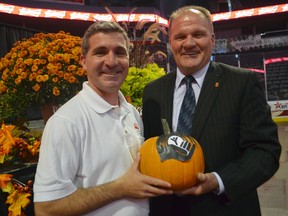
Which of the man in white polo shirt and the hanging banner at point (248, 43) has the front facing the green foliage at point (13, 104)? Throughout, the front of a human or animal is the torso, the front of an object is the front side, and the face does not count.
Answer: the hanging banner

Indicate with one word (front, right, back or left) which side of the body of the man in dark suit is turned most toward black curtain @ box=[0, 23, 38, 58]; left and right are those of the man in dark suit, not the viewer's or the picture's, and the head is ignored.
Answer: right

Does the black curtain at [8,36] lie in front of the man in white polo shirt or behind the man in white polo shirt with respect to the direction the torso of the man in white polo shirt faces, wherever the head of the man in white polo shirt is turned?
behind

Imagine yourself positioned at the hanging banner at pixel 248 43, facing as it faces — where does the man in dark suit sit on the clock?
The man in dark suit is roughly at 12 o'clock from the hanging banner.

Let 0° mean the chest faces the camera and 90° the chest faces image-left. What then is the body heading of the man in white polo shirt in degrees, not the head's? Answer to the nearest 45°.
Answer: approximately 315°

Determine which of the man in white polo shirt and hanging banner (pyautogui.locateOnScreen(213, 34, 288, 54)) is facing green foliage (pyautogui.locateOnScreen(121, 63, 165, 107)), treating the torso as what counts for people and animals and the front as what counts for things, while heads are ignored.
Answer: the hanging banner

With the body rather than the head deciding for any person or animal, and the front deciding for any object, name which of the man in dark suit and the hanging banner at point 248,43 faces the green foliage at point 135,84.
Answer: the hanging banner

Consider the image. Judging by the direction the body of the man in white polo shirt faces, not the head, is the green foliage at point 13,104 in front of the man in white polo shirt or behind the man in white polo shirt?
behind

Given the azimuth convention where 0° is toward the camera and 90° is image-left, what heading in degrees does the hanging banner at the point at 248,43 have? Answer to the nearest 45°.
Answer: approximately 0°
